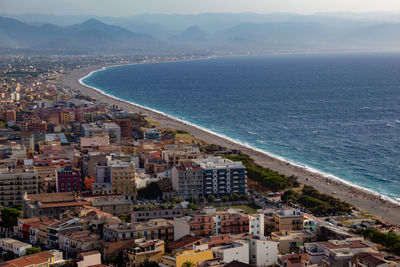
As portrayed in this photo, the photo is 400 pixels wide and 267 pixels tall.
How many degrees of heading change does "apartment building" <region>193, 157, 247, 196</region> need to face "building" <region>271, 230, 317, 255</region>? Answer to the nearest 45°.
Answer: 0° — it already faces it

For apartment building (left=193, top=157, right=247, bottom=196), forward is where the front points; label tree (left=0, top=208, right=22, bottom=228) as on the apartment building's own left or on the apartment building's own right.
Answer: on the apartment building's own right

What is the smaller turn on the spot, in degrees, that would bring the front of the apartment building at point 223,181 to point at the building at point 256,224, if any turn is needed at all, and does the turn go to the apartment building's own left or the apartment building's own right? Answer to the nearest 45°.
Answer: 0° — it already faces it

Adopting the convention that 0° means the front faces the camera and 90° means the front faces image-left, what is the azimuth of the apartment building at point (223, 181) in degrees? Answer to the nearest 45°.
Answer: approximately 0°

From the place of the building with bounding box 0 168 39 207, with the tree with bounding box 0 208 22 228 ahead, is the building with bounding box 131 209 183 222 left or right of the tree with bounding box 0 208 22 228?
left

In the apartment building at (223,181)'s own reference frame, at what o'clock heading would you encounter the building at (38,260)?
The building is roughly at 1 o'clock from the apartment building.

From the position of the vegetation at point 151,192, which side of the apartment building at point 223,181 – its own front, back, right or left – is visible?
right

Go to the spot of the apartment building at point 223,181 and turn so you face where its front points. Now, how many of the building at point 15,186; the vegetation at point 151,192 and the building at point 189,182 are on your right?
3

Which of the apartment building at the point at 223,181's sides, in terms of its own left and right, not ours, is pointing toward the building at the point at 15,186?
right
